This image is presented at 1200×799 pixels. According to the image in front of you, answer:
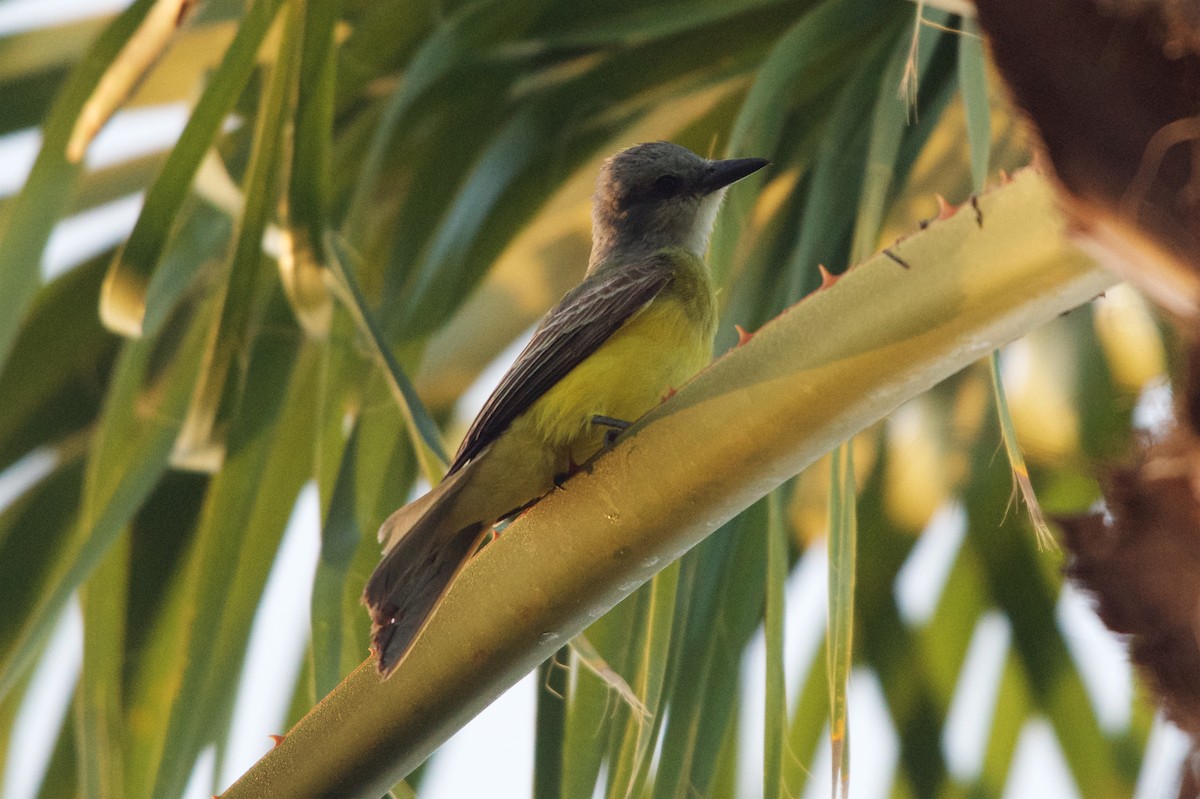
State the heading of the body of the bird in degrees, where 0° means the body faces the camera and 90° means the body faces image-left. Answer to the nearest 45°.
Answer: approximately 270°
